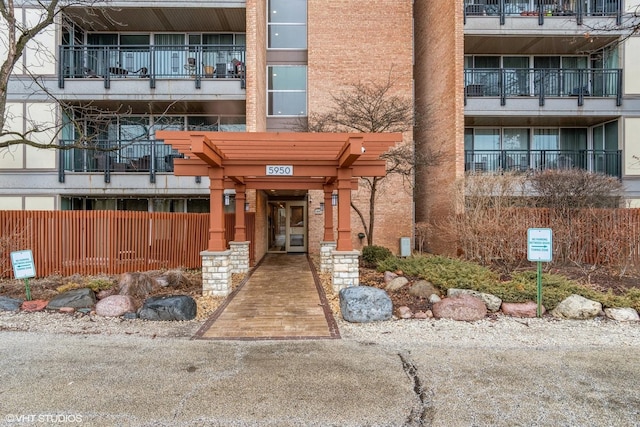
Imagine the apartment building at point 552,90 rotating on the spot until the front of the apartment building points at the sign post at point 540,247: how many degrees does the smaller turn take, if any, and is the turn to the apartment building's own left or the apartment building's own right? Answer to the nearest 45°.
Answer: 0° — it already faces it

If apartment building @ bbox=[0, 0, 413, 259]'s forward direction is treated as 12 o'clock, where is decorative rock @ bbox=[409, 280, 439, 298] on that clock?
The decorative rock is roughly at 11 o'clock from the apartment building.

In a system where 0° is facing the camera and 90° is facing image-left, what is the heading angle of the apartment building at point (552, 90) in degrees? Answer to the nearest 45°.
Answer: approximately 0°

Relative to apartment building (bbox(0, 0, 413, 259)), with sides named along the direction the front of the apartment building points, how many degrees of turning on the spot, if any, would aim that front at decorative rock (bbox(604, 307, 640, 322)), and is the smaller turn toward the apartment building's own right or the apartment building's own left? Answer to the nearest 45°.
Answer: approximately 45° to the apartment building's own left

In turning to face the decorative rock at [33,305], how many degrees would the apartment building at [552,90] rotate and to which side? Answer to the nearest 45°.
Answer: approximately 45° to its right

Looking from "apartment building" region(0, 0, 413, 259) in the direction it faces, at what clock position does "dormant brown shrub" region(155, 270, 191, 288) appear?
The dormant brown shrub is roughly at 12 o'clock from the apartment building.
